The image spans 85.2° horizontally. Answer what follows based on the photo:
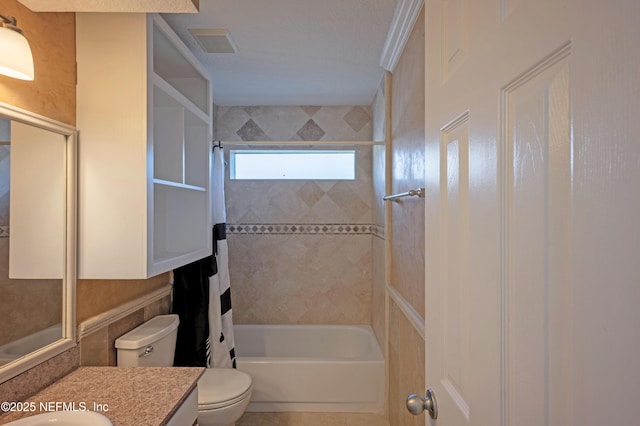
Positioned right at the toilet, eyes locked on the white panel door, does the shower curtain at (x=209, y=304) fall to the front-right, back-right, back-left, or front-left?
back-left

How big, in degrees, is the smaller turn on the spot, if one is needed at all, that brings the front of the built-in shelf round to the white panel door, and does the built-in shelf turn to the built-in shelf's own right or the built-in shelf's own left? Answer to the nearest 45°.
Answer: approximately 90° to the built-in shelf's own right

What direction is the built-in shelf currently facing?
to the viewer's right
